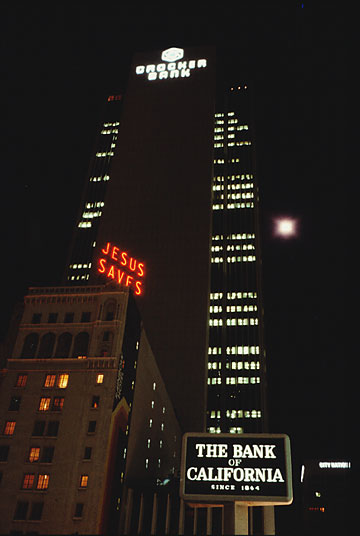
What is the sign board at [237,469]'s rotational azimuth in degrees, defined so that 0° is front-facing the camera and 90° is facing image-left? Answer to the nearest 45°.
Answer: approximately 0°
